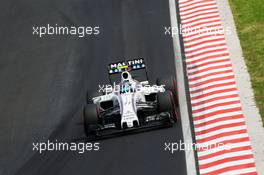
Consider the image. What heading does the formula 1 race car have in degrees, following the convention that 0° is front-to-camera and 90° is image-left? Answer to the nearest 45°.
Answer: approximately 0°
